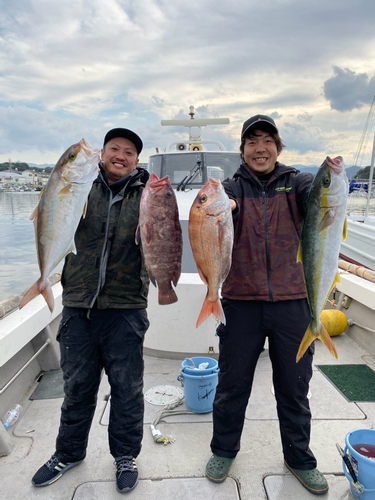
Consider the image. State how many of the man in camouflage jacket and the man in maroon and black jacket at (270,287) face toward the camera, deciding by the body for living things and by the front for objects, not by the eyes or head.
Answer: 2

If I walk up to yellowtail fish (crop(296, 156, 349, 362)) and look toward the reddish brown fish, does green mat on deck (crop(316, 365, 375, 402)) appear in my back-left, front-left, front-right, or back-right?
back-right

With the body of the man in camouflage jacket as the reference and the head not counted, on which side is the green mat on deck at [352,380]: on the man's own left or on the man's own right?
on the man's own left

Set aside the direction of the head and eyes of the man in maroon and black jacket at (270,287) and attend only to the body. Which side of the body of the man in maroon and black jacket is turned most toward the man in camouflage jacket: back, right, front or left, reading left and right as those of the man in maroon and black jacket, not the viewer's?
right

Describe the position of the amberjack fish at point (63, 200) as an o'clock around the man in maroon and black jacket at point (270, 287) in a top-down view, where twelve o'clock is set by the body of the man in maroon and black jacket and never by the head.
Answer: The amberjack fish is roughly at 2 o'clock from the man in maroon and black jacket.

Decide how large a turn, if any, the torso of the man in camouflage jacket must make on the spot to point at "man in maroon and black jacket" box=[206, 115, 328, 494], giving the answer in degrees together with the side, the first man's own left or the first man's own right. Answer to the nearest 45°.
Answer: approximately 90° to the first man's own left

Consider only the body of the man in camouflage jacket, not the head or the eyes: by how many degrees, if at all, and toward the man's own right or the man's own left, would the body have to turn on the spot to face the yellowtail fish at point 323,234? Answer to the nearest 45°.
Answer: approximately 45° to the man's own left

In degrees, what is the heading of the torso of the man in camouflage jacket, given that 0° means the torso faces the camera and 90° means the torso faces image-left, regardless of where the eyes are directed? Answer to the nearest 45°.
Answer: approximately 0°
